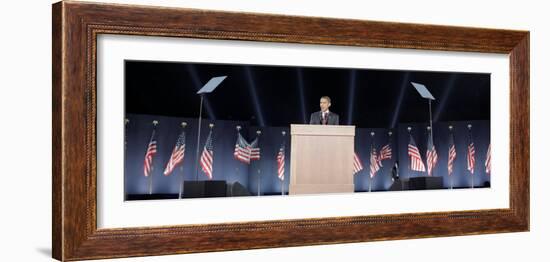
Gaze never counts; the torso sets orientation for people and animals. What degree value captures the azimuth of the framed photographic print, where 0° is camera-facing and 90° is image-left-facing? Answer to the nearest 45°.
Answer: approximately 315°
